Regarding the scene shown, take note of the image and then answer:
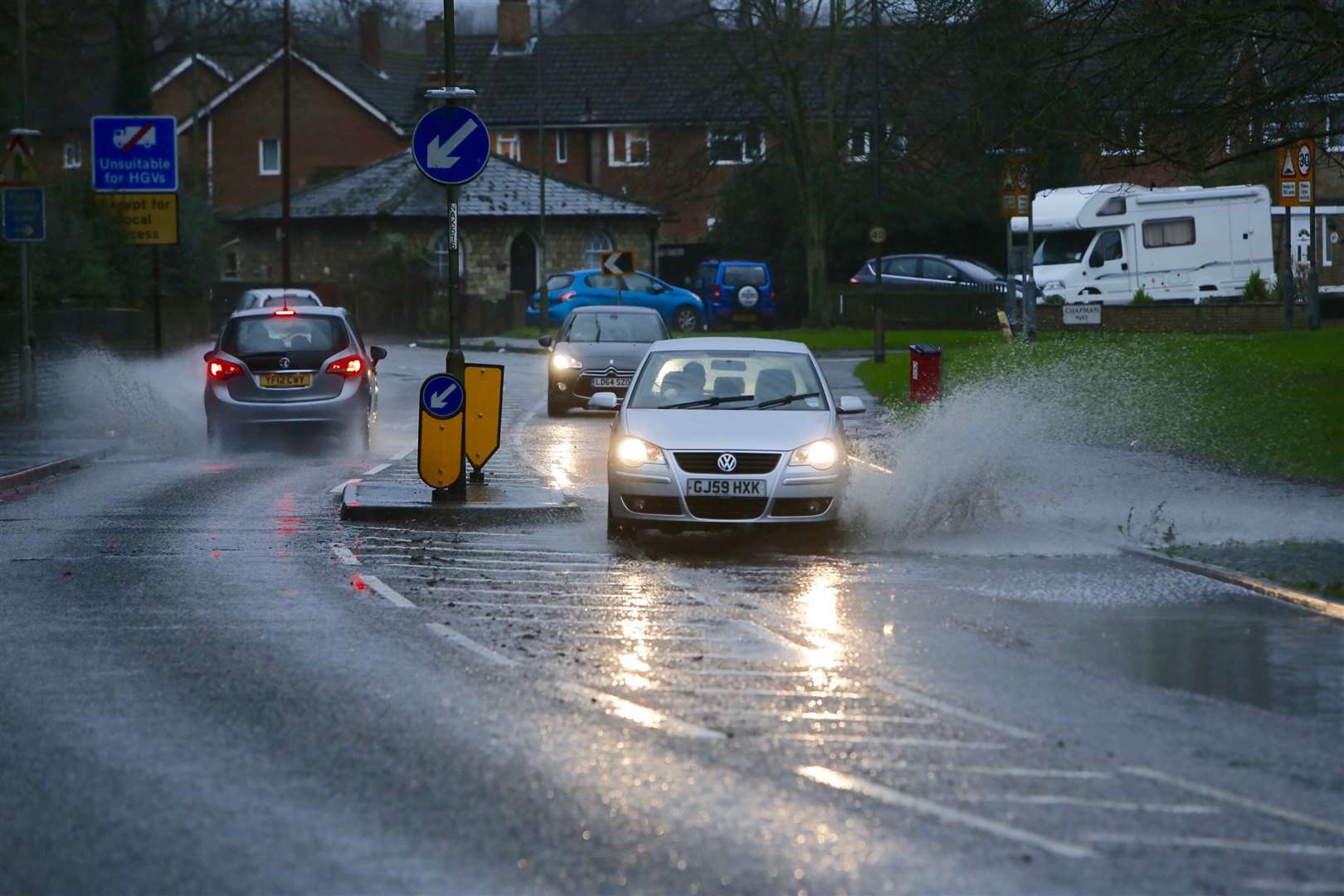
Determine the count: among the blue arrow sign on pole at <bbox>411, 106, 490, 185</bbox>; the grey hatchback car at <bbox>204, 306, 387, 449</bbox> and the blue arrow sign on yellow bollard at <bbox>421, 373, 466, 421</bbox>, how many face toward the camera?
2

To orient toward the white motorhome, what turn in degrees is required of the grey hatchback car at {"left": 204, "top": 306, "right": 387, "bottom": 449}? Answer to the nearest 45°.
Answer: approximately 45° to its right

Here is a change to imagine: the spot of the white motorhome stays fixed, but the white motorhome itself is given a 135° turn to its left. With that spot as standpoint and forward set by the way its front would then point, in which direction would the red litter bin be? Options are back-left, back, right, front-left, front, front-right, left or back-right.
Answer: right

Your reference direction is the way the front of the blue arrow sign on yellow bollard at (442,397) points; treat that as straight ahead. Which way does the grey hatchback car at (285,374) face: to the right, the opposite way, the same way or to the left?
the opposite way

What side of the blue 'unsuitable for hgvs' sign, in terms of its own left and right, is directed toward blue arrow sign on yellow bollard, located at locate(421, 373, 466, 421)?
front

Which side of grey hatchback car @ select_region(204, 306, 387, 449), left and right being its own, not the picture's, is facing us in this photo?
back

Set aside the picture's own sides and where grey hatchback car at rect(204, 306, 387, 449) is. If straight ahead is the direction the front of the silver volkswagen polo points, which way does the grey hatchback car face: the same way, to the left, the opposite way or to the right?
the opposite way

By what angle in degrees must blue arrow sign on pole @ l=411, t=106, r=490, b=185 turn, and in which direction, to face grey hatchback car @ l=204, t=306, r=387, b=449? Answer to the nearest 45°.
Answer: approximately 180°

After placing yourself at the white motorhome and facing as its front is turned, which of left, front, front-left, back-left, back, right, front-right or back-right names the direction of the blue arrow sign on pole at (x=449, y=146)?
front-left
